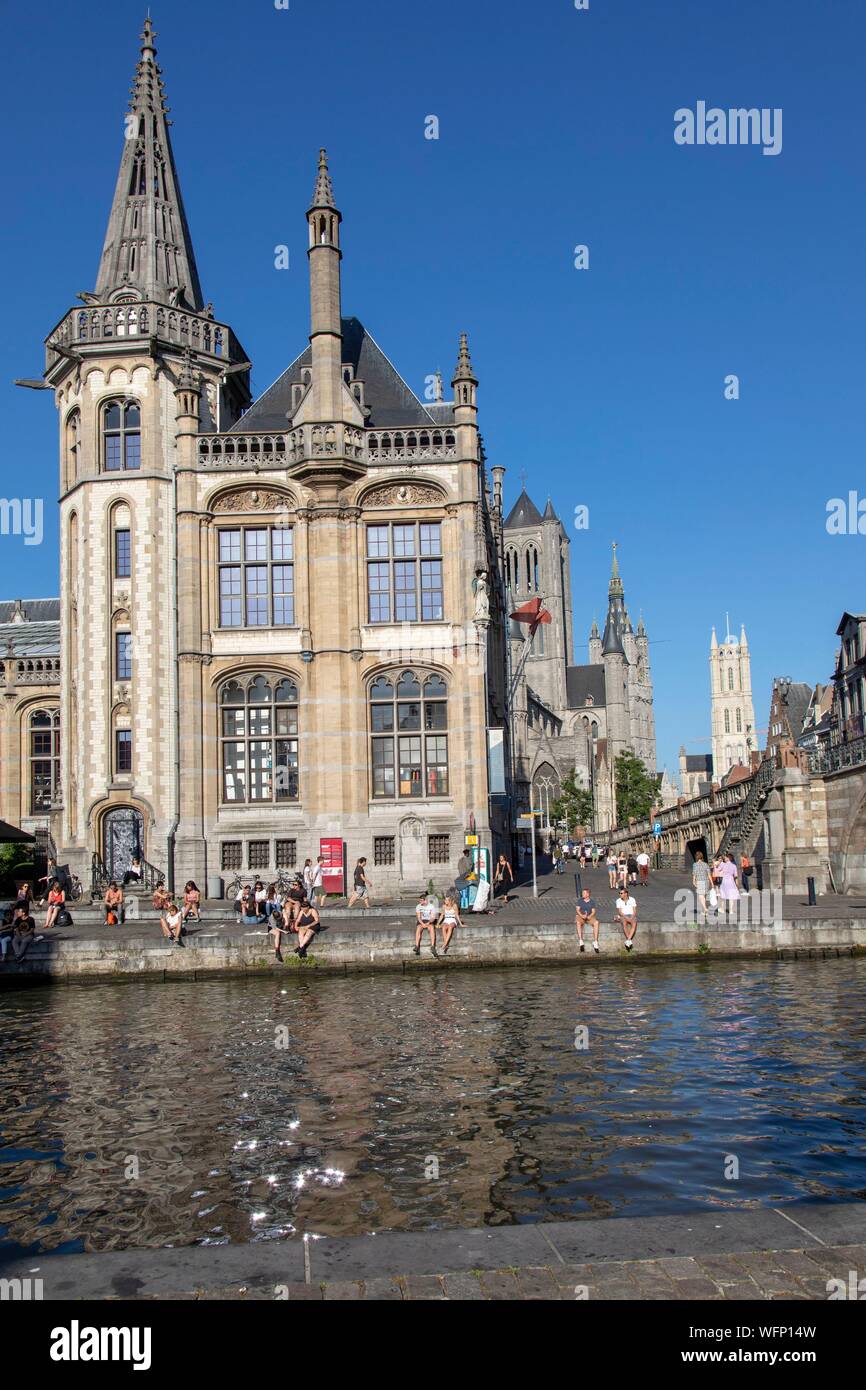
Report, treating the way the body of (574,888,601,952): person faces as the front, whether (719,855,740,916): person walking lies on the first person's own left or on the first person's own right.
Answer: on the first person's own left

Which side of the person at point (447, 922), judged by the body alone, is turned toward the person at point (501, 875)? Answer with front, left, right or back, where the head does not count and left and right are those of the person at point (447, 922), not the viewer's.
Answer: back

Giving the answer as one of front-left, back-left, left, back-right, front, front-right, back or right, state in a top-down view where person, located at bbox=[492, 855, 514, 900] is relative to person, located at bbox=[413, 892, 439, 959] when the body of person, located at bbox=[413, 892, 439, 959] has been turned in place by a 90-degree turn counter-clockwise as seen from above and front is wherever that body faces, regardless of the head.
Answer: left

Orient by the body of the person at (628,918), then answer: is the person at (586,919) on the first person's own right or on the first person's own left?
on the first person's own right

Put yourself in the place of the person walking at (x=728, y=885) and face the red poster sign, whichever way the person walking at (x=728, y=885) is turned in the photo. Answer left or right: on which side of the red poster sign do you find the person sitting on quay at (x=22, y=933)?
left

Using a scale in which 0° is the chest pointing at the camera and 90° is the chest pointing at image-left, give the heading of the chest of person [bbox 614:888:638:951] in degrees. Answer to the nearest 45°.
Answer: approximately 0°
